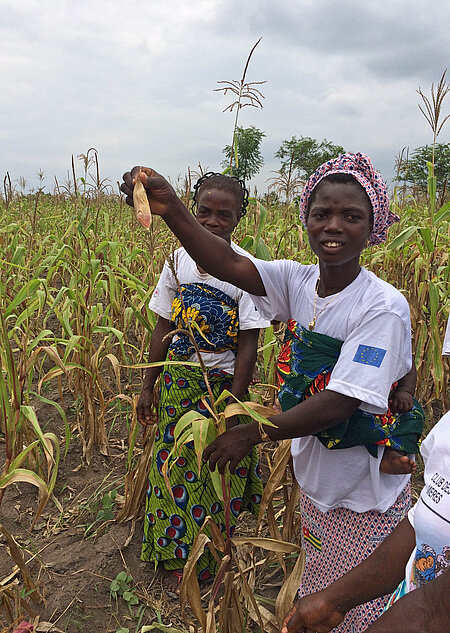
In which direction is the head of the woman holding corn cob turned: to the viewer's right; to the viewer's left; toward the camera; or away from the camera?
toward the camera

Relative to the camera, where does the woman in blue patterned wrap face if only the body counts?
toward the camera

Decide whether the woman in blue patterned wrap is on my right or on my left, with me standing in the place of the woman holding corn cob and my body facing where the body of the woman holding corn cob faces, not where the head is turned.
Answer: on my right

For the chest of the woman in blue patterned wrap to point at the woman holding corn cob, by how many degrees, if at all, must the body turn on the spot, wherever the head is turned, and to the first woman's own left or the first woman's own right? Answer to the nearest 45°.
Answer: approximately 45° to the first woman's own left

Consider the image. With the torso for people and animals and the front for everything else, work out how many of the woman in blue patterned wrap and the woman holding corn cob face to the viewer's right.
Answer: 0

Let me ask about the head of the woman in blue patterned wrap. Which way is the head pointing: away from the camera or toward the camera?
toward the camera

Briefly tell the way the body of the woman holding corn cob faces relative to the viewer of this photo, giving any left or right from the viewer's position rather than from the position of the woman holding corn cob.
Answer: facing the viewer and to the left of the viewer
